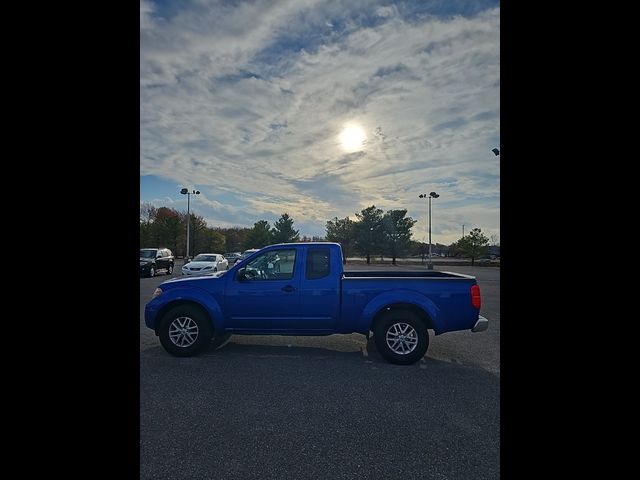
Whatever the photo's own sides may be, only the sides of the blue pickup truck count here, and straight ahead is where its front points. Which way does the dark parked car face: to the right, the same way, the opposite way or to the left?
to the left

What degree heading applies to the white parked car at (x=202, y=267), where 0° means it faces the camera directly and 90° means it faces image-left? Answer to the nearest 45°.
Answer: approximately 45°

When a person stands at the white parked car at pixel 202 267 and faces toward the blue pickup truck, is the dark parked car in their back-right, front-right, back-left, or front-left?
back-right

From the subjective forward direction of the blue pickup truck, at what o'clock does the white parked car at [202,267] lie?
The white parked car is roughly at 2 o'clock from the blue pickup truck.

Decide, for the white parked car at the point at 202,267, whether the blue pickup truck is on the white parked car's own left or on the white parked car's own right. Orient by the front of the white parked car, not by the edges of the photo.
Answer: on the white parked car's own left

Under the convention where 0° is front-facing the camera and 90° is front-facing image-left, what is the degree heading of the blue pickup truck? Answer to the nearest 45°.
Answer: approximately 90°

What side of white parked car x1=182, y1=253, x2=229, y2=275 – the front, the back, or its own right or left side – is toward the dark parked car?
right

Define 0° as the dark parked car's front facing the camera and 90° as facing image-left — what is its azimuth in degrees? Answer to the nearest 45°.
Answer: approximately 45°

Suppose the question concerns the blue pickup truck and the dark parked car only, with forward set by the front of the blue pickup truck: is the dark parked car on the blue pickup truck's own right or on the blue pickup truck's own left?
on the blue pickup truck's own right
